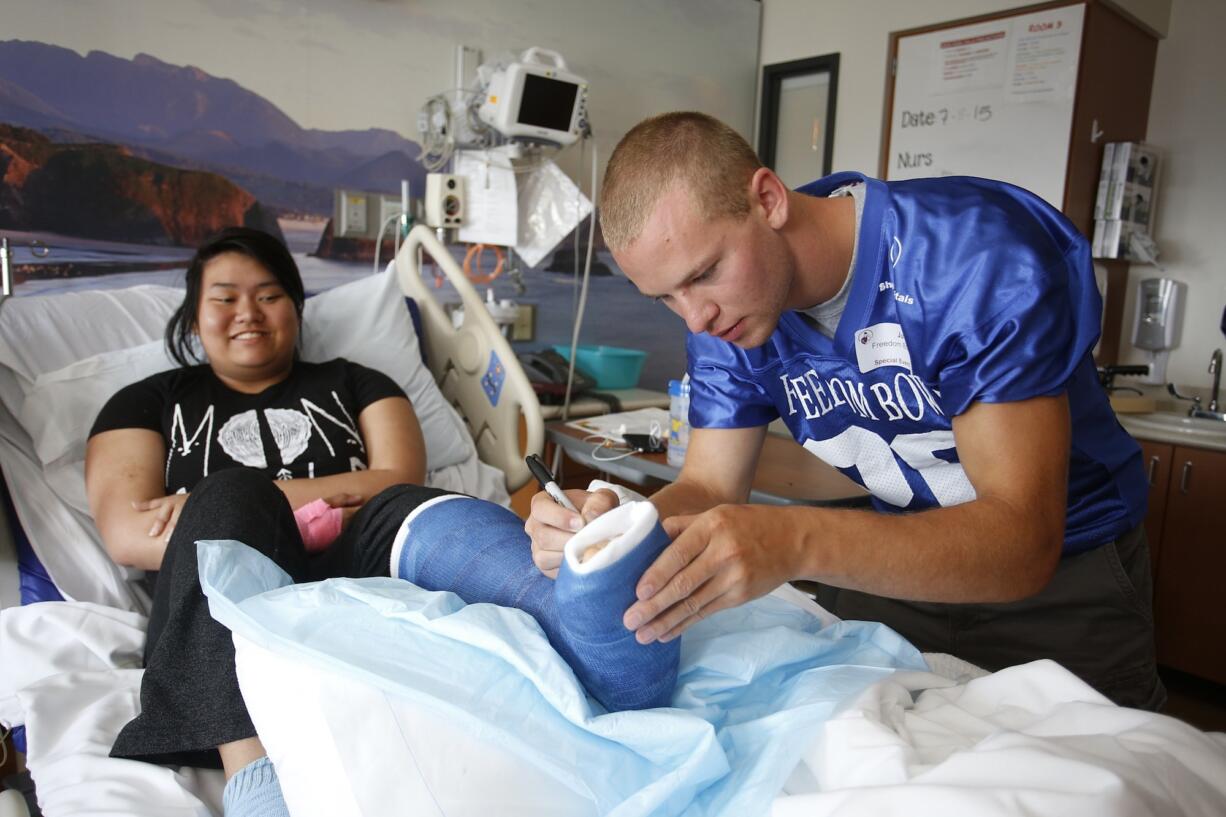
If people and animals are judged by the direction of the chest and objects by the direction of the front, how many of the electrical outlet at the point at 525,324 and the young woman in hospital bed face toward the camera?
2

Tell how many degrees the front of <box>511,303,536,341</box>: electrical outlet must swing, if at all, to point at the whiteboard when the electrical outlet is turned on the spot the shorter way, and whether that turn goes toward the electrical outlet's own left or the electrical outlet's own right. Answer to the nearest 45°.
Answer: approximately 90° to the electrical outlet's own left

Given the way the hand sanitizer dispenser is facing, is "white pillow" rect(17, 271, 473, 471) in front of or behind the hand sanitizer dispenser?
in front

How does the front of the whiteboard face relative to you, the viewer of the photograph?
facing the viewer and to the left of the viewer

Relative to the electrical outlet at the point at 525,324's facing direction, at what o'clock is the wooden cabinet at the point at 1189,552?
The wooden cabinet is roughly at 10 o'clock from the electrical outlet.

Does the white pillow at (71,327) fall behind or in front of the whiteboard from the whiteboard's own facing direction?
in front

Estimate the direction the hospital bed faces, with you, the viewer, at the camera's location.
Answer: facing the viewer and to the right of the viewer

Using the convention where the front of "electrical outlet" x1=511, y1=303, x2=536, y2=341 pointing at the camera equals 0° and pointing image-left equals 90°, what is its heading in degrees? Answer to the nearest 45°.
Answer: approximately 0°
